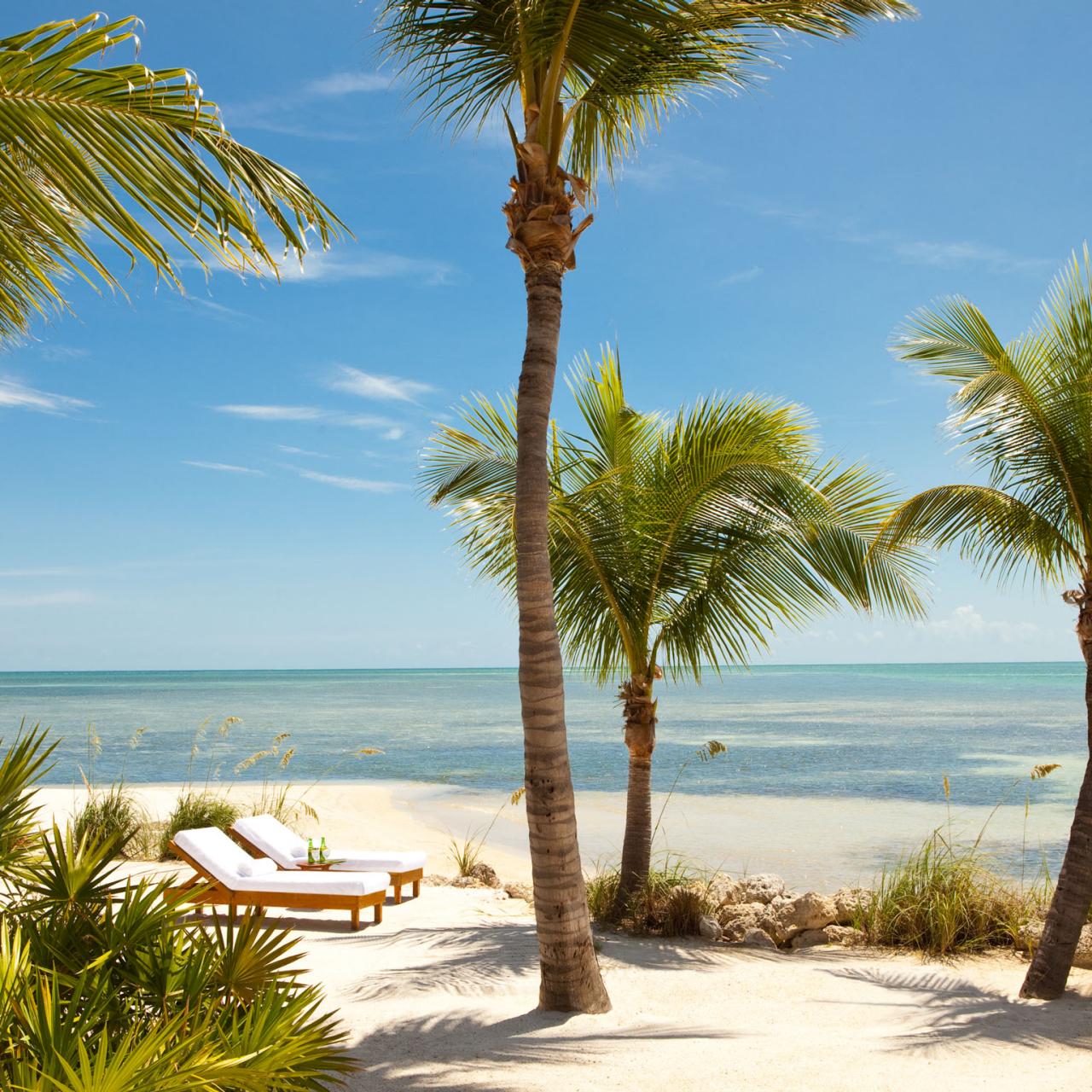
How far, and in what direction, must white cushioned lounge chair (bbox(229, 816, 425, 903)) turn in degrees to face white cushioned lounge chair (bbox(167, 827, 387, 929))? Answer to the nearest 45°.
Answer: approximately 90° to its right

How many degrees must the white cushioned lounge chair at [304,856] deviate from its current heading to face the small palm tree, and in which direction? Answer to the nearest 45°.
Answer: approximately 45° to its right

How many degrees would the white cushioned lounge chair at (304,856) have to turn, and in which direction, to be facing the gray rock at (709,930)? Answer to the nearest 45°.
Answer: approximately 45° to its right

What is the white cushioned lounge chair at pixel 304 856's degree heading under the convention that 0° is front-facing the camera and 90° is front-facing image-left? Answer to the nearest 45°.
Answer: approximately 270°

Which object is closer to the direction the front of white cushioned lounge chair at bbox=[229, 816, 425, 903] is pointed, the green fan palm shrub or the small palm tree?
the small palm tree
